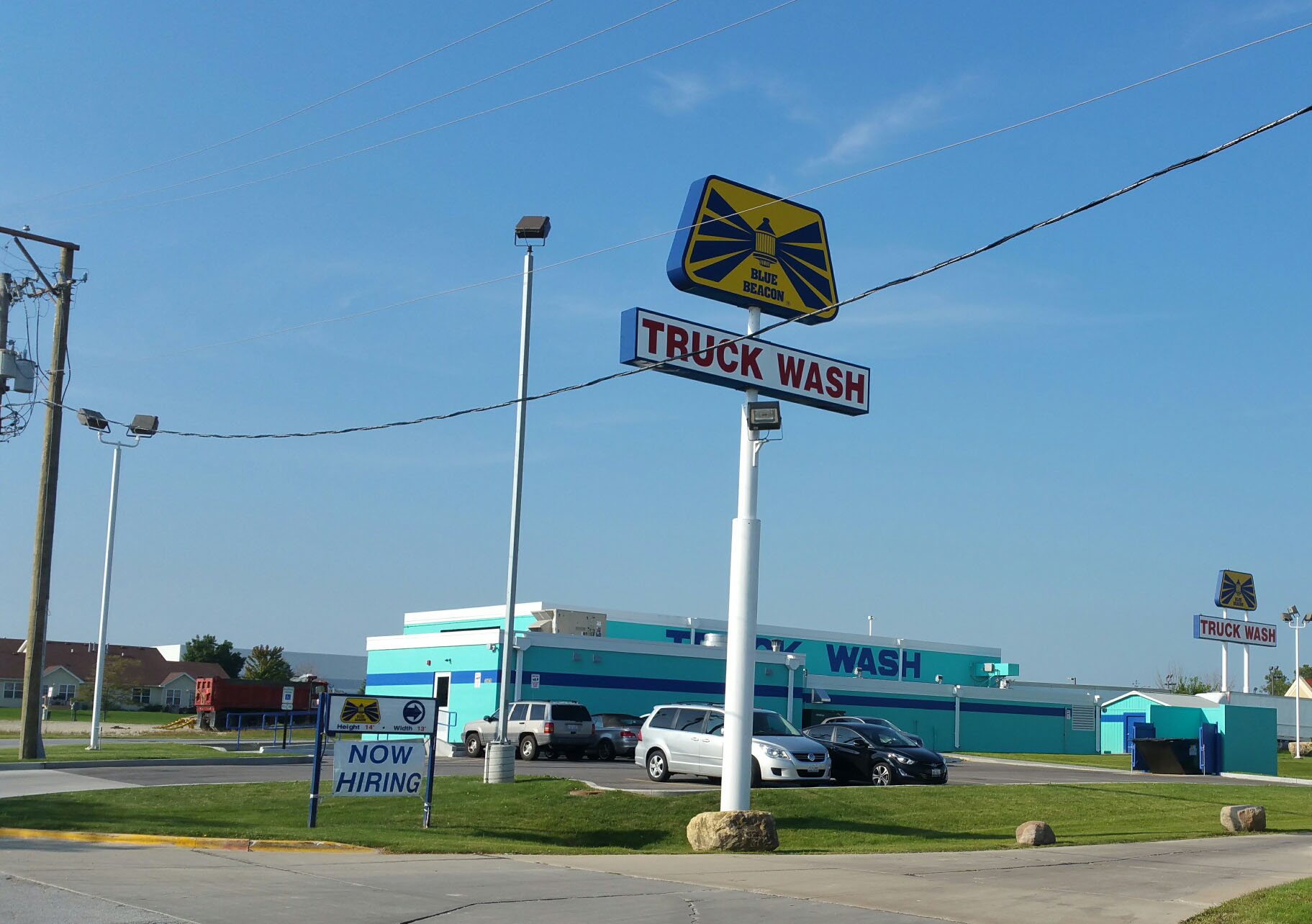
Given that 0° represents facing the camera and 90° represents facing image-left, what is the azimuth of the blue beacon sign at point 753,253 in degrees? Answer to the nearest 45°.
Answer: approximately 315°

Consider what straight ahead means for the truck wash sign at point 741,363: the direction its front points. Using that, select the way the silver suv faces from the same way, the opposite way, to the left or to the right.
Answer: the opposite way

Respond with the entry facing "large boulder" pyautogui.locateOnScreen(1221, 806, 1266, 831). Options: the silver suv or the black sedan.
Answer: the black sedan

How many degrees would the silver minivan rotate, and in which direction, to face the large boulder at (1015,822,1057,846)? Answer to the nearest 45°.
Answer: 0° — it already faces it

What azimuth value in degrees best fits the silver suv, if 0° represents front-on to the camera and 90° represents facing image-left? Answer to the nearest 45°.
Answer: approximately 135°

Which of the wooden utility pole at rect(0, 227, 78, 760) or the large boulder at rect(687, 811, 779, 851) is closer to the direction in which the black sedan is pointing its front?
the large boulder
